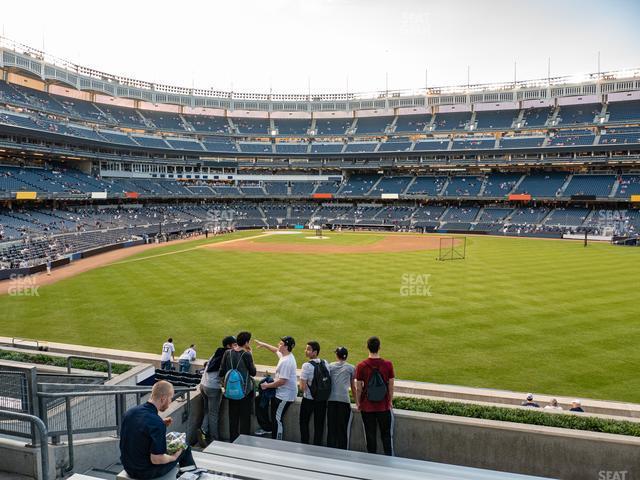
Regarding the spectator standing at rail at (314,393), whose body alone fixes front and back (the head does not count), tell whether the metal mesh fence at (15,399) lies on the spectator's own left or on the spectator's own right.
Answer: on the spectator's own left

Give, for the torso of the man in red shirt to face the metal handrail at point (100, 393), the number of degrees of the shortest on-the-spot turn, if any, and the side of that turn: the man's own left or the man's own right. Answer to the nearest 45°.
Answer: approximately 135° to the man's own left

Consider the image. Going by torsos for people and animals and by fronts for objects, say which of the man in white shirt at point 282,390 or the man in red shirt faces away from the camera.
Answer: the man in red shirt

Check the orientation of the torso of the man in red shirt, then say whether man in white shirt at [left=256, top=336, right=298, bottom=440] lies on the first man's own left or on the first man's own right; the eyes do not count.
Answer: on the first man's own left

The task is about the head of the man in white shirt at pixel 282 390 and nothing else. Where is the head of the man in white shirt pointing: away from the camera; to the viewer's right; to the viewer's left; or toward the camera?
to the viewer's left

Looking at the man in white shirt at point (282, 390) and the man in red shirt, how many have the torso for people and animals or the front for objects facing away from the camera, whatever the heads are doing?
1

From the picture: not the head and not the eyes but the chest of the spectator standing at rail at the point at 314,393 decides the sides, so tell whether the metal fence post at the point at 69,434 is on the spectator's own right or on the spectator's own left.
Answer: on the spectator's own left

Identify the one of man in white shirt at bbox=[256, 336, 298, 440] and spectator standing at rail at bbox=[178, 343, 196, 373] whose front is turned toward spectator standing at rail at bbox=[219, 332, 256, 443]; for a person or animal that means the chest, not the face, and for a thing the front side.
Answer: the man in white shirt

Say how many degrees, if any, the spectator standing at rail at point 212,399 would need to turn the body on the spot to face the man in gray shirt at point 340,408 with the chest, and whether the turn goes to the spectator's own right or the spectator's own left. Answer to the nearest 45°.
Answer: approximately 90° to the spectator's own right

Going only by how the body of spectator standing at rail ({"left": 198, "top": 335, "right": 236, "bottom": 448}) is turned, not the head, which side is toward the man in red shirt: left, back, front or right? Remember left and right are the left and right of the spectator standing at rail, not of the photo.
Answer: right

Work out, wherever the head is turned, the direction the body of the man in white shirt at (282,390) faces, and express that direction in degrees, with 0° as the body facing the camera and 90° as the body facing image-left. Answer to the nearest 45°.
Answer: approximately 90°

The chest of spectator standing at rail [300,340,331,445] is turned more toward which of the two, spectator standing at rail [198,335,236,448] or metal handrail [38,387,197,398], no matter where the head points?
the spectator standing at rail

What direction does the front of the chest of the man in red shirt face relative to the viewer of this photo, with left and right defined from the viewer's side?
facing away from the viewer

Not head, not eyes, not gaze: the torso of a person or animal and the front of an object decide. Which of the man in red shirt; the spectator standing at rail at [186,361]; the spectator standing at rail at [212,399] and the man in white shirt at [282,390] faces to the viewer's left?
the man in white shirt

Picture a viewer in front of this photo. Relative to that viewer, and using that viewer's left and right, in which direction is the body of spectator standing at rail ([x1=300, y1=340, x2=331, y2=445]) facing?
facing away from the viewer and to the left of the viewer
